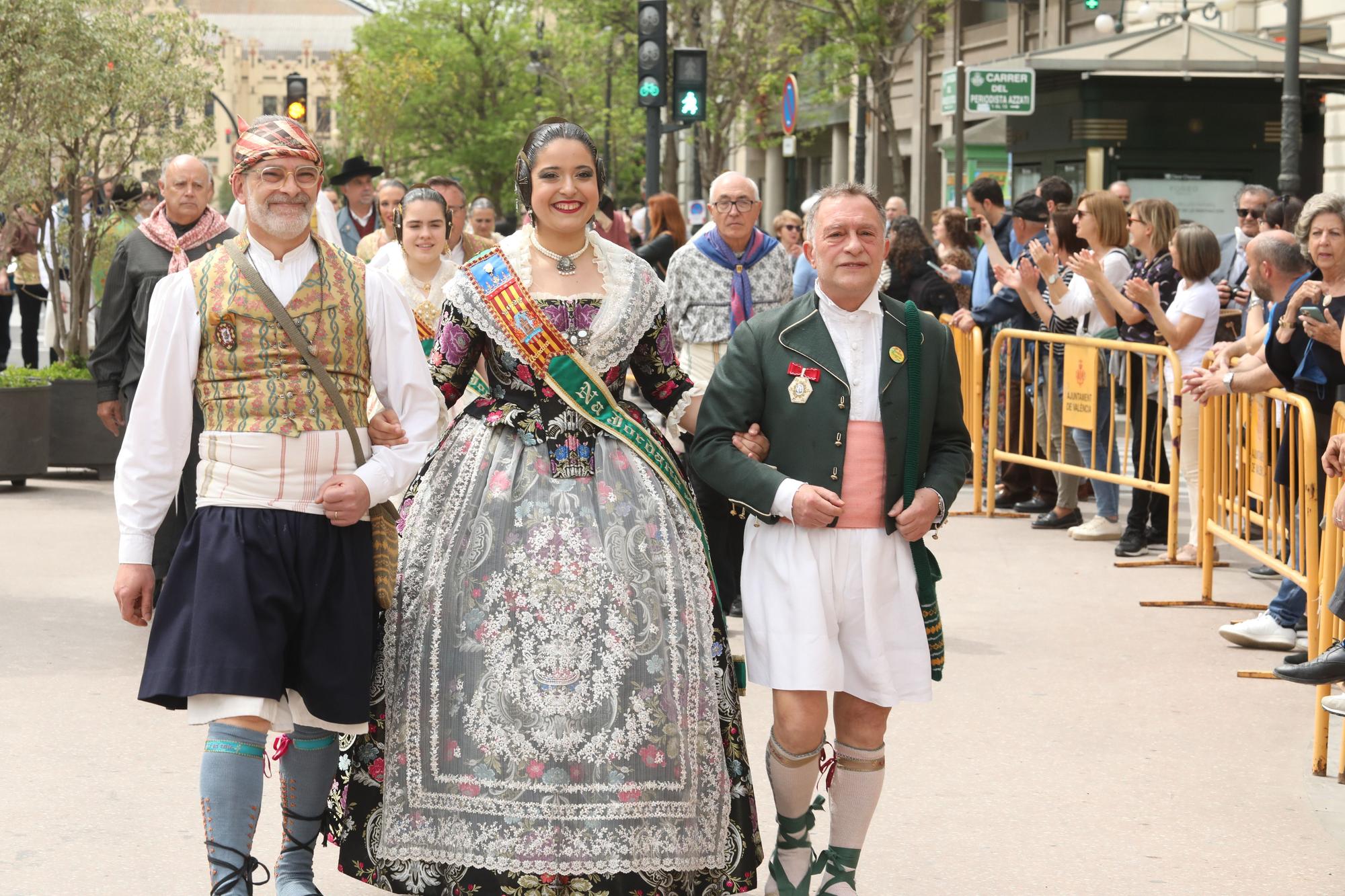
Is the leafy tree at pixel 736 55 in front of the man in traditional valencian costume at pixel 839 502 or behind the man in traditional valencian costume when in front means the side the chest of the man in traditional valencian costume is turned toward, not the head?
behind

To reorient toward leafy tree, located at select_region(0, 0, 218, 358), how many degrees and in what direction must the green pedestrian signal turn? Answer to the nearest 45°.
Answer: approximately 45° to its right

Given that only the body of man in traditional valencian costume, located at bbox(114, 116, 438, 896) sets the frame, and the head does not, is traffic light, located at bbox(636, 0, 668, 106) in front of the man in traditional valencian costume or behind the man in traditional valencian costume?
behind

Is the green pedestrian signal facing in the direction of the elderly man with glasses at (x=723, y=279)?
yes

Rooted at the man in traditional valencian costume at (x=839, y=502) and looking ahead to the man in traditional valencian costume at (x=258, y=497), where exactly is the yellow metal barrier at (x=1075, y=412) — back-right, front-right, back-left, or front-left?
back-right

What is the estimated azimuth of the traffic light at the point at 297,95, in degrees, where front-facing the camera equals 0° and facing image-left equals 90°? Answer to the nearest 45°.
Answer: approximately 0°

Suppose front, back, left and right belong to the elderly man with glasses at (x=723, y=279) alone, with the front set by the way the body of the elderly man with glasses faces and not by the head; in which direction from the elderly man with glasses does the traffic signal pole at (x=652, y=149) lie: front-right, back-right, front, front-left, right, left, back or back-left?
back

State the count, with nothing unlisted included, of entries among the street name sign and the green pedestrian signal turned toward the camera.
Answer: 2

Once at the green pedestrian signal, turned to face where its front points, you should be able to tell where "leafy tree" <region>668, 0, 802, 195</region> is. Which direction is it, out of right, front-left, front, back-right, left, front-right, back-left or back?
back
